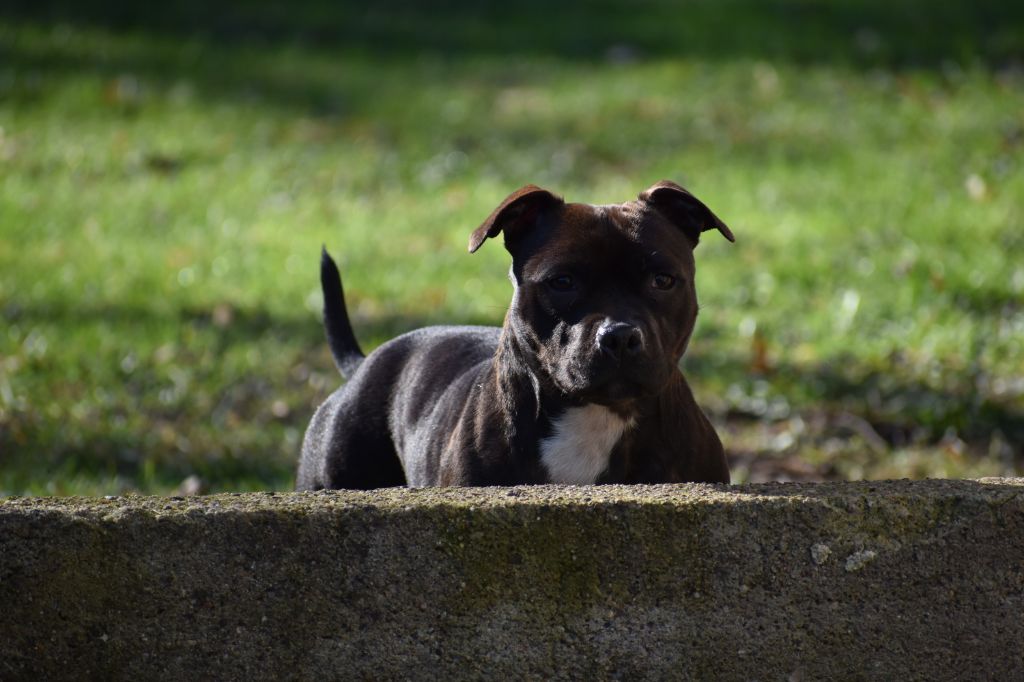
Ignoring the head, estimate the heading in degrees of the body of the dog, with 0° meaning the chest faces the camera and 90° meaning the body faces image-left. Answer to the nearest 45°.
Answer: approximately 315°
